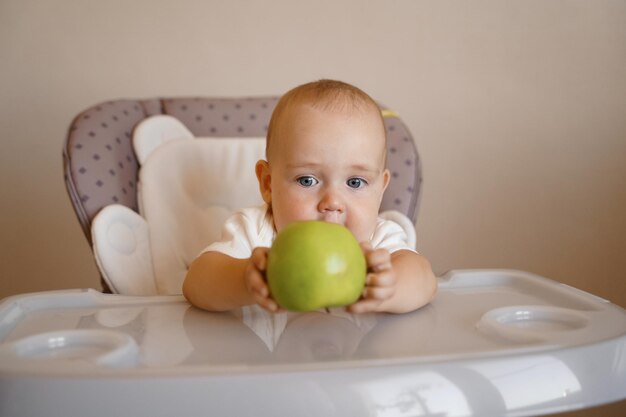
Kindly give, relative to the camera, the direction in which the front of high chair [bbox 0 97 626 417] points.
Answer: facing the viewer
